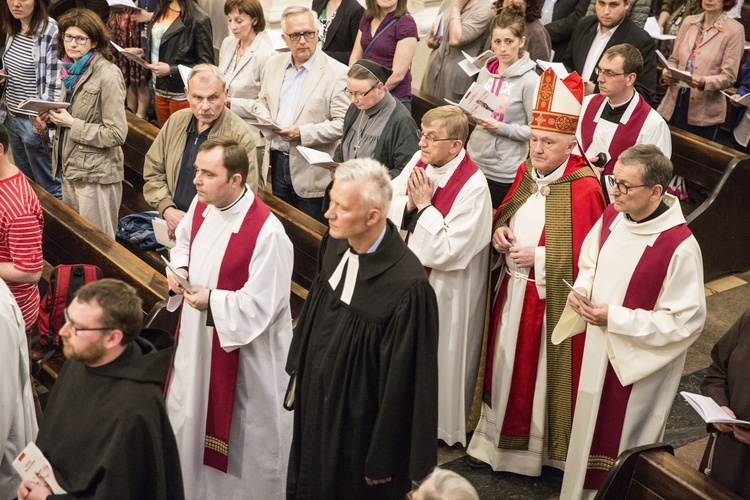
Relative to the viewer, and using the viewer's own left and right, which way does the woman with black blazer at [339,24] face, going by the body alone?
facing the viewer and to the left of the viewer

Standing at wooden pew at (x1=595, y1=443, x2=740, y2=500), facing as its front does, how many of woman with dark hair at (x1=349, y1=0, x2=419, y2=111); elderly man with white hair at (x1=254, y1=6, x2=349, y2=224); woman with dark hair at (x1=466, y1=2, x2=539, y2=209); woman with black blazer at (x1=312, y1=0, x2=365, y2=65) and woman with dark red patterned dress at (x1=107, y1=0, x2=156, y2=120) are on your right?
5

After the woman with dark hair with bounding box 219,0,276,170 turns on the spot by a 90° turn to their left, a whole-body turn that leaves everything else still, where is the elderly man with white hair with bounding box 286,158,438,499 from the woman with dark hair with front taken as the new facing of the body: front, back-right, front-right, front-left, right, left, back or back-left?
front-right

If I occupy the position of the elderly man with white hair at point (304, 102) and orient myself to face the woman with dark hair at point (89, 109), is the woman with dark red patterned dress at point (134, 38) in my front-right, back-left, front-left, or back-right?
front-right

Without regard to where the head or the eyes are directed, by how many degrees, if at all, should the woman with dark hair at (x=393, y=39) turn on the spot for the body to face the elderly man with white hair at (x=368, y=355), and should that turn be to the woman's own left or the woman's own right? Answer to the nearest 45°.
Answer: approximately 45° to the woman's own left

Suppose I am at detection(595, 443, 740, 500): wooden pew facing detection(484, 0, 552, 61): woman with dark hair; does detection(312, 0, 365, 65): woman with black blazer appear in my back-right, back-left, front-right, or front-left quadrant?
front-left

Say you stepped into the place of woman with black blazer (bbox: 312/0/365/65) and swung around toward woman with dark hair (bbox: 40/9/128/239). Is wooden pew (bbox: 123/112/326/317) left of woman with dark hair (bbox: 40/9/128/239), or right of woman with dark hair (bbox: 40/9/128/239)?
left

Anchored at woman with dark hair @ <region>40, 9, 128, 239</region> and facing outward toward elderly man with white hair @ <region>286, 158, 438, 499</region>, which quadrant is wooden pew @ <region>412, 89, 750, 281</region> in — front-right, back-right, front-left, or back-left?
front-left

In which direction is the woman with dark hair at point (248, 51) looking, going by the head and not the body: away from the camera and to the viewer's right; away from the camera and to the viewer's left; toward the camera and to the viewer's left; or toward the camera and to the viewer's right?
toward the camera and to the viewer's left

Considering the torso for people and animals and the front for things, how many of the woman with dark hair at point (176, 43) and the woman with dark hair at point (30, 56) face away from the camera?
0

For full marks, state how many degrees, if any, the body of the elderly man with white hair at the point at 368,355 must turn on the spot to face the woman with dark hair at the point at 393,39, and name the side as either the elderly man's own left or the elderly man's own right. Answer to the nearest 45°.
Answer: approximately 135° to the elderly man's own right

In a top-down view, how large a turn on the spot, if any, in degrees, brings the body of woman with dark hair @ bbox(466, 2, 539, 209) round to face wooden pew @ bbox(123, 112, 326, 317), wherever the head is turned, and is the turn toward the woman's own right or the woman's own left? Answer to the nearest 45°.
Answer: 0° — they already face it

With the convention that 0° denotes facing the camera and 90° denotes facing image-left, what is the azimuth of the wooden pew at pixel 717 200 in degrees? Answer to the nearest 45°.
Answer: approximately 45°

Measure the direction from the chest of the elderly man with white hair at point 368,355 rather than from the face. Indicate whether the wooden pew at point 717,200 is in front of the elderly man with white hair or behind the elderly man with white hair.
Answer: behind

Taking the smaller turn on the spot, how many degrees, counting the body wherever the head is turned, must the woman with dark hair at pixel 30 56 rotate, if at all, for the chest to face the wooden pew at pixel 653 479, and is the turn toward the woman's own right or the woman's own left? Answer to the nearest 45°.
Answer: approximately 90° to the woman's own left

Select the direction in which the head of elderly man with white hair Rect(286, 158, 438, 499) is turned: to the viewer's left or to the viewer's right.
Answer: to the viewer's left
